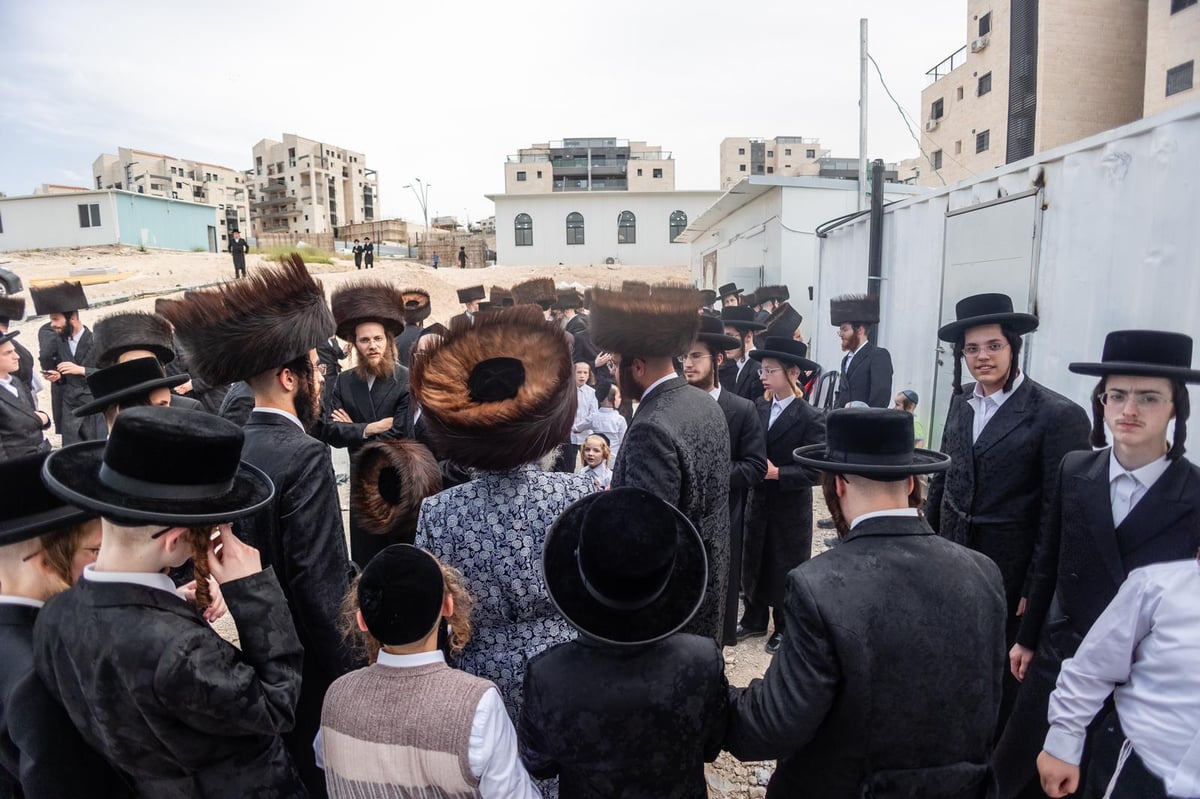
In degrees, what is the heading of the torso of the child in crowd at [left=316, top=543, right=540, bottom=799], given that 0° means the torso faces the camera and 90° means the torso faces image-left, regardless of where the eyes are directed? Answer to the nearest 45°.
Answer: approximately 180°

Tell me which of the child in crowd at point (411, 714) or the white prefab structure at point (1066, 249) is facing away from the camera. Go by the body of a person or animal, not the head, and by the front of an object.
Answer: the child in crowd

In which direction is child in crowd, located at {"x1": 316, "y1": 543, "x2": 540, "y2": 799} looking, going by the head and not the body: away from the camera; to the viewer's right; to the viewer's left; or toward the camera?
away from the camera

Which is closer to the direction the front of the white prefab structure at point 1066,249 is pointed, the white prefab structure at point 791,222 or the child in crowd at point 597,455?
the child in crowd

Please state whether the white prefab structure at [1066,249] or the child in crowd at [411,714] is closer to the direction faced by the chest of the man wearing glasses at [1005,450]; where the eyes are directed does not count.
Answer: the child in crowd

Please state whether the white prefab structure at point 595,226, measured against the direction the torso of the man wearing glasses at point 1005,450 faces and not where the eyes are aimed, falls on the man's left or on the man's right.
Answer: on the man's right

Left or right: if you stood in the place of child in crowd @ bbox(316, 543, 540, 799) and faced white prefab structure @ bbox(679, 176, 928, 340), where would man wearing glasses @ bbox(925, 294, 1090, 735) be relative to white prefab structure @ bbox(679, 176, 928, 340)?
right

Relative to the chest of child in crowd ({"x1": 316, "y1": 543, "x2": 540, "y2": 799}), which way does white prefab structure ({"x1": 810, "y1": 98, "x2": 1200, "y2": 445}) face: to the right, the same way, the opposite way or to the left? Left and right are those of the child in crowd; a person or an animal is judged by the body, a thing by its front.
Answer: to the left

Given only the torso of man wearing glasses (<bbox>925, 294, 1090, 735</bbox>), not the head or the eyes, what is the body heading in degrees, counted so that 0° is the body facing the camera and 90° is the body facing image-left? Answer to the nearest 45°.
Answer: approximately 45°

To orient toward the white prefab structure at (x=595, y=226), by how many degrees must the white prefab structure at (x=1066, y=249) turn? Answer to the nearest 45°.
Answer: approximately 90° to its right

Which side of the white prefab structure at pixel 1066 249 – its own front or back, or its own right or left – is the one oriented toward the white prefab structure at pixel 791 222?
right
